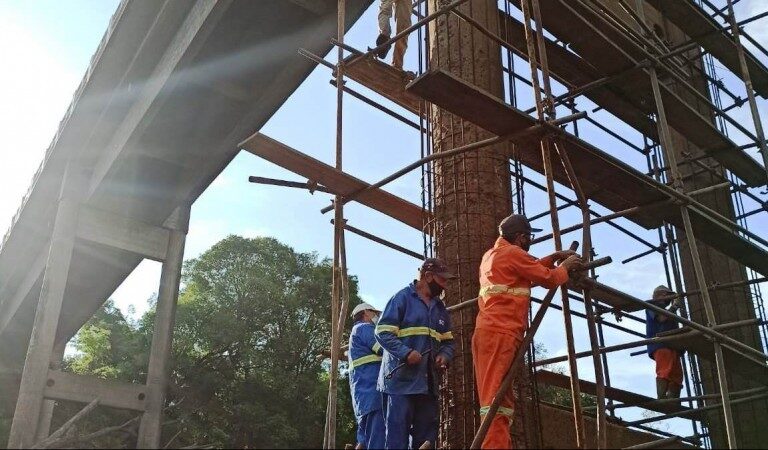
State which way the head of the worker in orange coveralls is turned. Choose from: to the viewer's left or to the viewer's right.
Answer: to the viewer's right

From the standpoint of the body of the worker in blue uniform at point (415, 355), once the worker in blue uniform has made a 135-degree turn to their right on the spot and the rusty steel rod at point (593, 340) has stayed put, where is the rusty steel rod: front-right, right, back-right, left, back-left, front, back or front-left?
back

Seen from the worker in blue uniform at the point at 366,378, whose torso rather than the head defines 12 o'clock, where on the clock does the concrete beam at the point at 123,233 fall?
The concrete beam is roughly at 8 o'clock from the worker in blue uniform.

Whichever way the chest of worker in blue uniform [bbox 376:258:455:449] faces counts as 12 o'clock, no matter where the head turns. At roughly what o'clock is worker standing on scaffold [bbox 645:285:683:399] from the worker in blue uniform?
The worker standing on scaffold is roughly at 9 o'clock from the worker in blue uniform.

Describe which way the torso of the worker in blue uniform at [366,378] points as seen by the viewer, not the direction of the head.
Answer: to the viewer's right

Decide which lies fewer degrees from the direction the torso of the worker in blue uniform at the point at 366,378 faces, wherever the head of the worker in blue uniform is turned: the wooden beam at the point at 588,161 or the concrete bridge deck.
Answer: the wooden beam

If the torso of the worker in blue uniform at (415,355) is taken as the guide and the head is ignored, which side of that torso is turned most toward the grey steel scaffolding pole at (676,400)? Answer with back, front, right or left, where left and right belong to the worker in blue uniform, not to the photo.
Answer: left

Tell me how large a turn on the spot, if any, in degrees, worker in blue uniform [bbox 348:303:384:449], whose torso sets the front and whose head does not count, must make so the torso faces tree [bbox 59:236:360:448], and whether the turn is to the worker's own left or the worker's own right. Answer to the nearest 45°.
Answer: approximately 90° to the worker's own left
